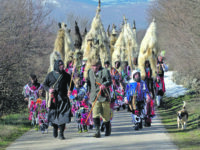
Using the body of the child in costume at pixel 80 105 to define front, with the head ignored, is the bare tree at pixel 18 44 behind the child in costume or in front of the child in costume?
behind

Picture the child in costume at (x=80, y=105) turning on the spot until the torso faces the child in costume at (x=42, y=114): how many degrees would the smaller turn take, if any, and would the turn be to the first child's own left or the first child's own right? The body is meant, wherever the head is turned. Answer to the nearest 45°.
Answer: approximately 90° to the first child's own right

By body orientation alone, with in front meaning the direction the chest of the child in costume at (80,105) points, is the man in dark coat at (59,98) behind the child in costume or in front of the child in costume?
in front

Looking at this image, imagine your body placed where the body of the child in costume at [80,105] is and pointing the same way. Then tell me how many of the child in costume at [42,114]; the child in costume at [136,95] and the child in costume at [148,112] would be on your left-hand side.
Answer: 2

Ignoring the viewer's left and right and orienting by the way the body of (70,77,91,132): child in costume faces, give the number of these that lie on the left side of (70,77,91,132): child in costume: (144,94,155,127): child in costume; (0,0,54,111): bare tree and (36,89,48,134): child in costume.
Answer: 1

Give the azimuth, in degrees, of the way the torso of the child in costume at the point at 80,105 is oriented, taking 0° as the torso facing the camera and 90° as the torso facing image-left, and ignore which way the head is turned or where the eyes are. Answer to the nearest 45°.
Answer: approximately 0°

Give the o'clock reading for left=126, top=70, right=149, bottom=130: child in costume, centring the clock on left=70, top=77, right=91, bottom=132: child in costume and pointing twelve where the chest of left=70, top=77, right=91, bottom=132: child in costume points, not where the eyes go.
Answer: left=126, top=70, right=149, bottom=130: child in costume is roughly at 9 o'clock from left=70, top=77, right=91, bottom=132: child in costume.

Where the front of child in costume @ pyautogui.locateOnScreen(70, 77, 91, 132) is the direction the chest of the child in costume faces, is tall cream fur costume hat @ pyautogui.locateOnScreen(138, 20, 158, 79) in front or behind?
behind

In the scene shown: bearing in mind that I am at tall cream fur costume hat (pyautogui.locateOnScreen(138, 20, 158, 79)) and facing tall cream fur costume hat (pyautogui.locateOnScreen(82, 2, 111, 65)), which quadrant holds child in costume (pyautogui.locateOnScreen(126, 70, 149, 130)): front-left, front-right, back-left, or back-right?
front-left

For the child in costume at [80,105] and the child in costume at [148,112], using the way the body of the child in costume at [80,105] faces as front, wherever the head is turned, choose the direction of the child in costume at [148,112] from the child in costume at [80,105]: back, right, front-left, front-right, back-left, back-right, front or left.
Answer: left

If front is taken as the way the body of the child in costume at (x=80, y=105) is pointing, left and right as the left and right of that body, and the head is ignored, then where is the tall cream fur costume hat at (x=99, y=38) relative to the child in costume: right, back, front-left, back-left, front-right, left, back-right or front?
back

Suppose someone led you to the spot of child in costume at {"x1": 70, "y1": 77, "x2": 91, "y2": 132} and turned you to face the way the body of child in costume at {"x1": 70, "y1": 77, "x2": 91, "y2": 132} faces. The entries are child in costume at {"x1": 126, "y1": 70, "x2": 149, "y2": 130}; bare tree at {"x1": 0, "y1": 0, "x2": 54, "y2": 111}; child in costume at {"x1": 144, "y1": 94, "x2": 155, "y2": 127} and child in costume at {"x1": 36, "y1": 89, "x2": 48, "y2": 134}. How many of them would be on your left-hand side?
2

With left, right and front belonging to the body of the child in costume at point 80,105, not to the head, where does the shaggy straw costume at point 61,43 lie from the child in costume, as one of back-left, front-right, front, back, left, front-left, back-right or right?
back

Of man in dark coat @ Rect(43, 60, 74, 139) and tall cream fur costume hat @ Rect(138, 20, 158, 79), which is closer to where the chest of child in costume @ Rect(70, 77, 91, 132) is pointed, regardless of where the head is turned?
the man in dark coat
